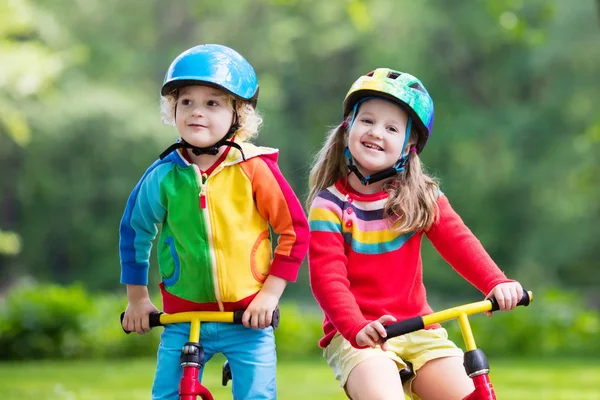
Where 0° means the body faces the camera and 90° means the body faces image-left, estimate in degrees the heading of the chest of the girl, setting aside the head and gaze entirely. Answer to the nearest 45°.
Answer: approximately 315°

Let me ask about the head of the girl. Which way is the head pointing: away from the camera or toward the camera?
toward the camera
